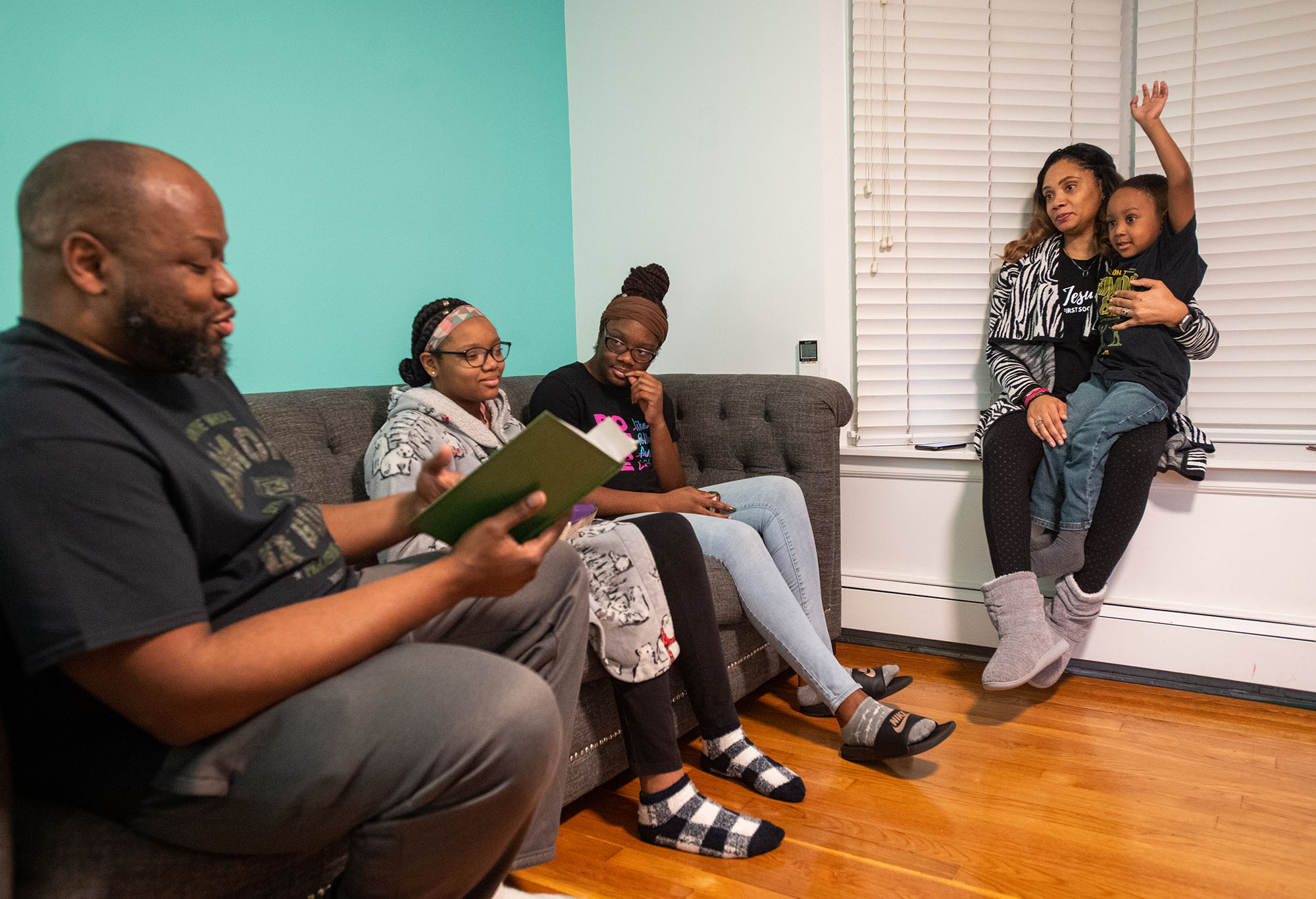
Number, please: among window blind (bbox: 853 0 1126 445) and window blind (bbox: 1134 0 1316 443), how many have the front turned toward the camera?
2

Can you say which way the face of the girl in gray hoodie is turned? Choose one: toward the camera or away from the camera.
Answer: toward the camera

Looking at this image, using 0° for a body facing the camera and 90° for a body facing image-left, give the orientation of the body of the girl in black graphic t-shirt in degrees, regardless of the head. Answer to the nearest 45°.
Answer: approximately 315°

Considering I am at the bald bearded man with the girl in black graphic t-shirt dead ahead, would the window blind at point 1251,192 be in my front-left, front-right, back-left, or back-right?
front-right

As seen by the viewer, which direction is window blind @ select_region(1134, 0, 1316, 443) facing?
toward the camera

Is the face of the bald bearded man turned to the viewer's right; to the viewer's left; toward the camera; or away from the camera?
to the viewer's right

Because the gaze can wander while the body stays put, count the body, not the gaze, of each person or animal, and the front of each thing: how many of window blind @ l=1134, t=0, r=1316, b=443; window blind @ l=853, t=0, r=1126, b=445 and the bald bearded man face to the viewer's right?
1

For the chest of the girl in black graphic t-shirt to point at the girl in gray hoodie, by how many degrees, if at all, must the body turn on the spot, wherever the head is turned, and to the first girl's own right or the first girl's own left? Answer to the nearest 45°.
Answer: approximately 45° to the first girl's own right

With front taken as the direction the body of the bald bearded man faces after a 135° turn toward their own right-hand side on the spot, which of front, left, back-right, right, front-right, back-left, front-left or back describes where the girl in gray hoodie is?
back

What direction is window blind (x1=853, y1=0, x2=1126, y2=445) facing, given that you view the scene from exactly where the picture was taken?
facing the viewer

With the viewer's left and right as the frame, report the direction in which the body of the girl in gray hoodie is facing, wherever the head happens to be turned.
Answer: facing the viewer and to the right of the viewer

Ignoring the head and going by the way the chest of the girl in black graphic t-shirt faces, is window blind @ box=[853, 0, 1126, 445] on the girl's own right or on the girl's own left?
on the girl's own left

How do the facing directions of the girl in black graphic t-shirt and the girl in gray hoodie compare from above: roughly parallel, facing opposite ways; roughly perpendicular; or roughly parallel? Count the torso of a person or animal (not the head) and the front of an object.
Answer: roughly parallel

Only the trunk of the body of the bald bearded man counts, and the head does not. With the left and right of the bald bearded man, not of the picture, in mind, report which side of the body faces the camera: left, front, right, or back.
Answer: right
